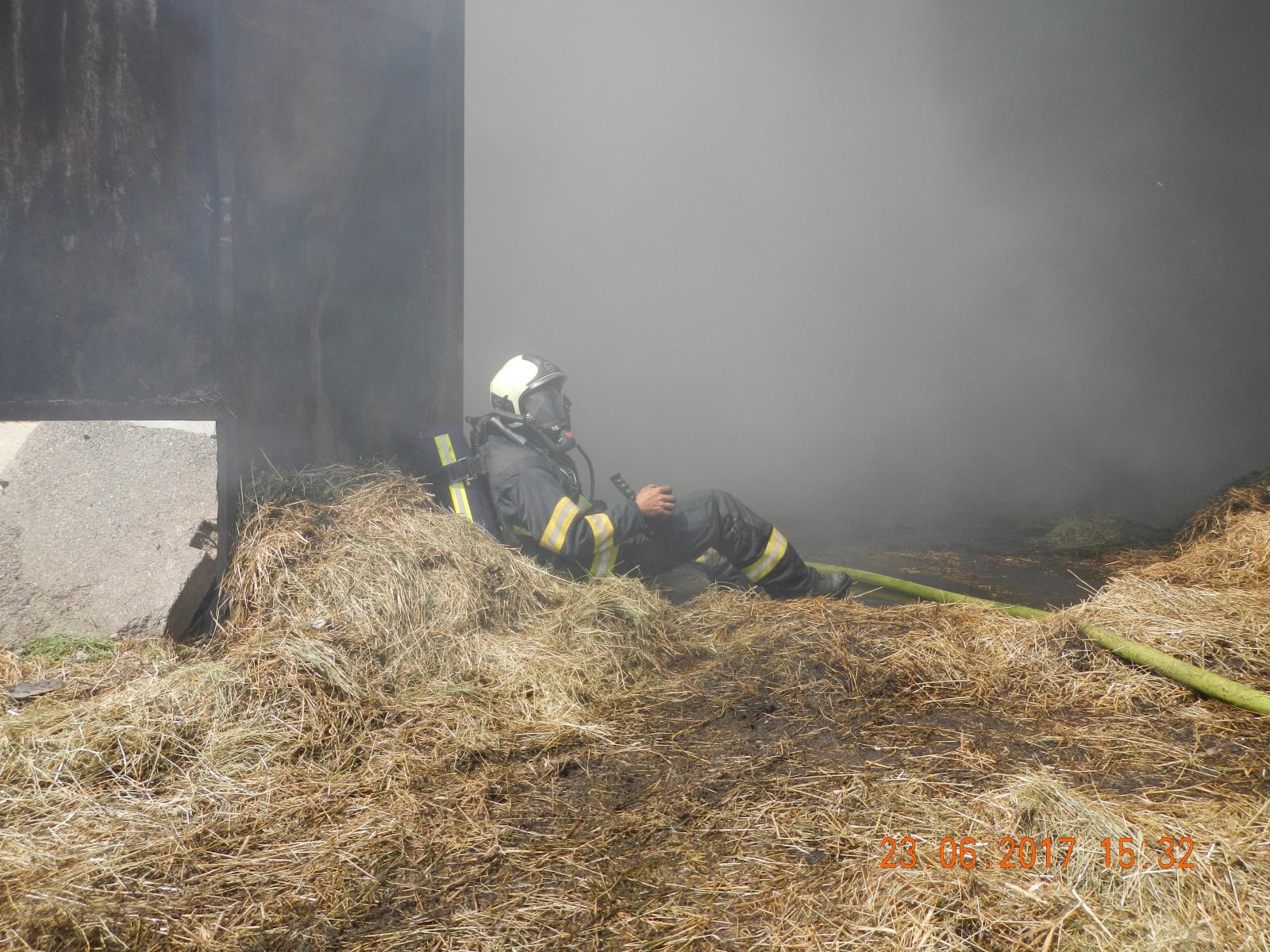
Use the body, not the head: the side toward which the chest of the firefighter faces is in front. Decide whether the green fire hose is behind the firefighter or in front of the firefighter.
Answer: in front

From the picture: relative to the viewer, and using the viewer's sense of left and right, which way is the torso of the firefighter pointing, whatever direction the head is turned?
facing to the right of the viewer

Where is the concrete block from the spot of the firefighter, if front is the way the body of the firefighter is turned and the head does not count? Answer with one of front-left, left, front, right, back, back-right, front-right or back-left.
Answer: back-right

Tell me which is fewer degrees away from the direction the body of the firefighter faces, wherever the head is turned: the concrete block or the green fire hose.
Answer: the green fire hose

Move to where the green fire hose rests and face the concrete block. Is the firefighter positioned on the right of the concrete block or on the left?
right

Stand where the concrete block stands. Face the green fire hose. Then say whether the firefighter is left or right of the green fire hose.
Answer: left
